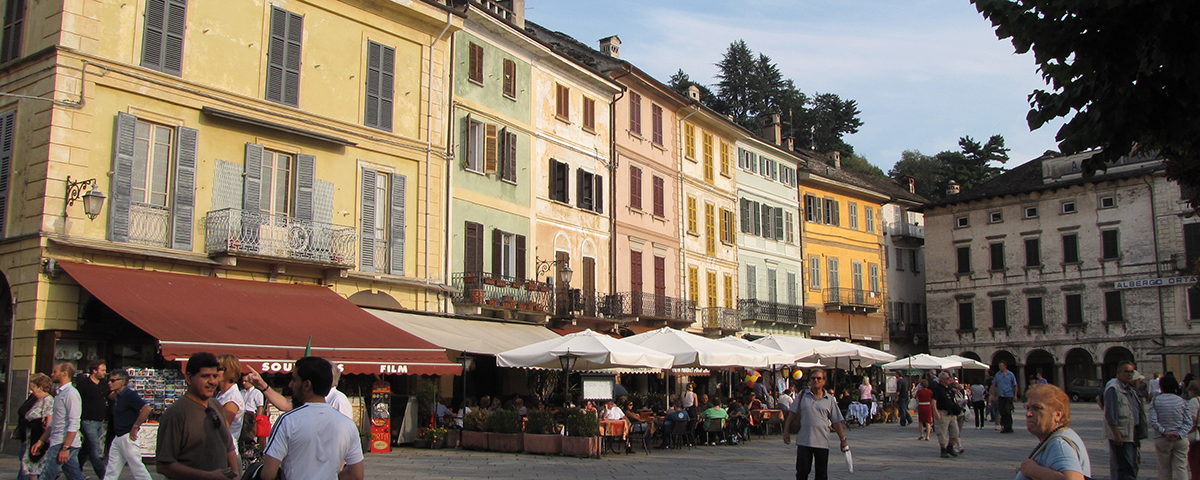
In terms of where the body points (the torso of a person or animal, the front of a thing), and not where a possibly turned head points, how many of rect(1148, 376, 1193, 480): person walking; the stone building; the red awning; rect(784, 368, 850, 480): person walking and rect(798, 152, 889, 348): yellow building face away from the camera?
1

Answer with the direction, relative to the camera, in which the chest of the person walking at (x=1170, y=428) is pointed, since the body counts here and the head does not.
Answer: away from the camera

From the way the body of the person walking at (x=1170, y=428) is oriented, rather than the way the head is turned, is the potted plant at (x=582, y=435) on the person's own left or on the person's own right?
on the person's own left

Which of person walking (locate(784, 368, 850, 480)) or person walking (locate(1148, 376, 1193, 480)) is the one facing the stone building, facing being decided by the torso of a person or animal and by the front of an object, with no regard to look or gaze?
person walking (locate(1148, 376, 1193, 480))

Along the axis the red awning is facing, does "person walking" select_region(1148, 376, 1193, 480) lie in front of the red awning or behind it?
in front

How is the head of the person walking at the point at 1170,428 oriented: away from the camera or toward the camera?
away from the camera

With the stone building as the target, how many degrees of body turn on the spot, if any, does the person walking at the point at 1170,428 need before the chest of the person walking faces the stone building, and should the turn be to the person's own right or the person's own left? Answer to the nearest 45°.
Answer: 0° — they already face it

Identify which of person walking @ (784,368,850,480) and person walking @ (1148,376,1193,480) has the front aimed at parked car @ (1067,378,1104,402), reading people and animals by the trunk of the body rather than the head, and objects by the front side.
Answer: person walking @ (1148,376,1193,480)

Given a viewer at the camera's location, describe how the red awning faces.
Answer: facing the viewer and to the right of the viewer

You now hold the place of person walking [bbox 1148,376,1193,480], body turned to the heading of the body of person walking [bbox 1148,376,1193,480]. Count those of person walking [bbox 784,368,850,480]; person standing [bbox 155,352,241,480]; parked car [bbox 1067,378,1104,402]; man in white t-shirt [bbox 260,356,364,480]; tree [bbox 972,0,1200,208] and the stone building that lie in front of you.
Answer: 2

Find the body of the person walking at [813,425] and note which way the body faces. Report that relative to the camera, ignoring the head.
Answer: toward the camera

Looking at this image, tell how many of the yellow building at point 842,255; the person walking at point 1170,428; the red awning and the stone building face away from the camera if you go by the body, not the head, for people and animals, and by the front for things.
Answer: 1

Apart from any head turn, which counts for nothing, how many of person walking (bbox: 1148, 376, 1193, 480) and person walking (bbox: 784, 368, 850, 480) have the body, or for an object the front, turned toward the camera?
1

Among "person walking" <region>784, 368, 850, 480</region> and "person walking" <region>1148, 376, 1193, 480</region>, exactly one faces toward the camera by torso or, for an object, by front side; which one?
"person walking" <region>784, 368, 850, 480</region>

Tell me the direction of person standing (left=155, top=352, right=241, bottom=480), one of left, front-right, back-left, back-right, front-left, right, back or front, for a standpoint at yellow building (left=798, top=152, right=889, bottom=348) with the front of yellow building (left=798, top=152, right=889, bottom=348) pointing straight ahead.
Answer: front-right

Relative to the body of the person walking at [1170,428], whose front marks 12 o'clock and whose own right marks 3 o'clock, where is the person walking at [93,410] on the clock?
the person walking at [93,410] is roughly at 8 o'clock from the person walking at [1170,428].
